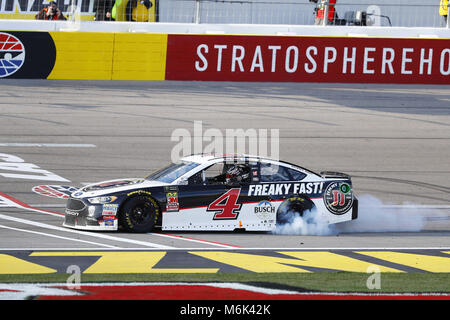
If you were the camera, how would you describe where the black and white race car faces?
facing to the left of the viewer

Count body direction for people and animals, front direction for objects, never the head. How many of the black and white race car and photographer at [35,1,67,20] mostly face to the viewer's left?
1

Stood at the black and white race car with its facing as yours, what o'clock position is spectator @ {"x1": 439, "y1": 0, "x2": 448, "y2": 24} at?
The spectator is roughly at 4 o'clock from the black and white race car.

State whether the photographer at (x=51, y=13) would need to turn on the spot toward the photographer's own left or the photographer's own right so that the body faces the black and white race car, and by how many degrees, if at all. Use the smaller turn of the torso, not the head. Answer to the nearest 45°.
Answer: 0° — they already face it

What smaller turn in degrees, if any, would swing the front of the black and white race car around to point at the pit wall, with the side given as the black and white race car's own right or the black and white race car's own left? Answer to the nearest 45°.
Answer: approximately 90° to the black and white race car's own right

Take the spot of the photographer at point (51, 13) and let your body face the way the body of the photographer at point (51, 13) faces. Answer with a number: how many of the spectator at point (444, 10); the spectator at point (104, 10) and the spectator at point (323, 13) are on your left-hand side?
3

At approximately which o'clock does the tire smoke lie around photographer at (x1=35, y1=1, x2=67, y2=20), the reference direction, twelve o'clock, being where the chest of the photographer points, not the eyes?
The tire smoke is roughly at 11 o'clock from the photographer.

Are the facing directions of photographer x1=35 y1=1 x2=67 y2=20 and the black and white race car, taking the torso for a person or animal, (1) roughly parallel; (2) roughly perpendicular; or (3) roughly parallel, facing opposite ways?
roughly perpendicular

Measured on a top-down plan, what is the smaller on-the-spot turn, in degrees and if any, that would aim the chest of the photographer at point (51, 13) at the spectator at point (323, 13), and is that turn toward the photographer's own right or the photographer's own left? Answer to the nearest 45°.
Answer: approximately 90° to the photographer's own left
